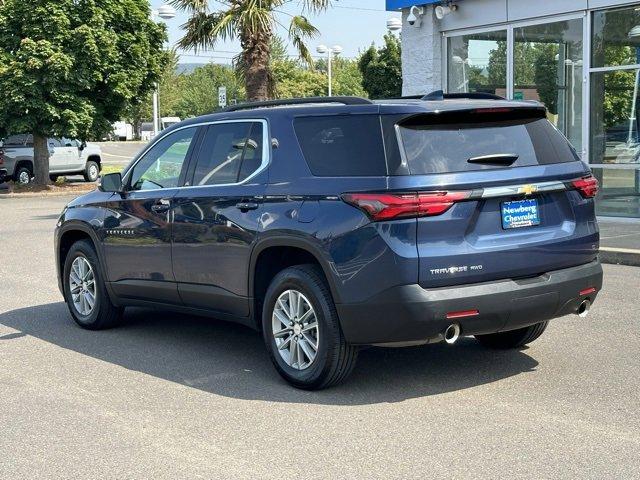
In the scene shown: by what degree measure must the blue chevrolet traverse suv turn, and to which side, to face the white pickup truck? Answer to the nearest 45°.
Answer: approximately 45° to its right

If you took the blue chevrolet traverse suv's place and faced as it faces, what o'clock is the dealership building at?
The dealership building is roughly at 2 o'clock from the blue chevrolet traverse suv.

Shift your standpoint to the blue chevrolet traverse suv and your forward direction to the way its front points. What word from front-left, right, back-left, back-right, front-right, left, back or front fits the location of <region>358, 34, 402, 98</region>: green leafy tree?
front-right

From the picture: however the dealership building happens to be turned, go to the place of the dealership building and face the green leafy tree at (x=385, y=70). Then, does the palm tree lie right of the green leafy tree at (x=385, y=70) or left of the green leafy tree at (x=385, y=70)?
left

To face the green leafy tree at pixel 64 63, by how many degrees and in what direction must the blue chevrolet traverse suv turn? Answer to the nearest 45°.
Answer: approximately 45° to its right

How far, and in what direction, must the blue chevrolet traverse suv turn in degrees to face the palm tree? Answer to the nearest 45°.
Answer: approximately 45° to its right

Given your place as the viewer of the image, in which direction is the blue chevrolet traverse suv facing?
facing away from the viewer and to the left of the viewer
